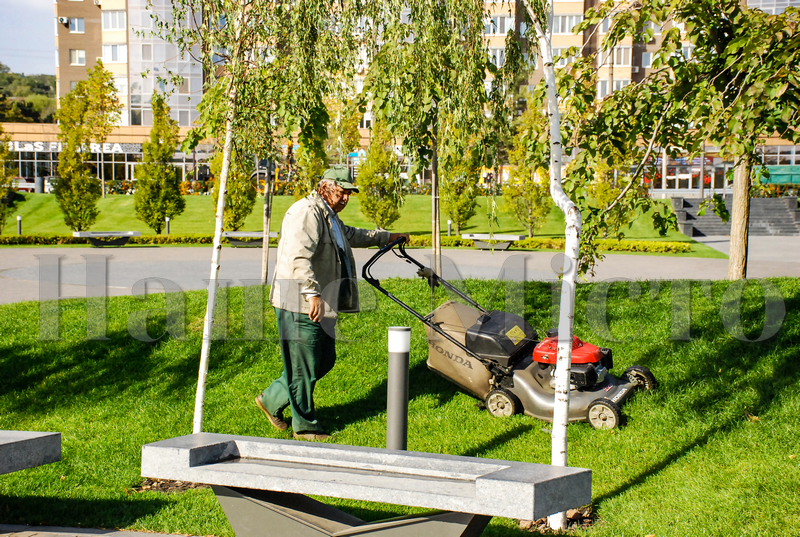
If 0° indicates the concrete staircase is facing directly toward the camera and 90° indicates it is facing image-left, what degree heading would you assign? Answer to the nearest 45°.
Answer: approximately 0°

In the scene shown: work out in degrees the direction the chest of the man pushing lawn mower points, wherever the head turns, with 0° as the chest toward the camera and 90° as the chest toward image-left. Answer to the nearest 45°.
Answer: approximately 270°

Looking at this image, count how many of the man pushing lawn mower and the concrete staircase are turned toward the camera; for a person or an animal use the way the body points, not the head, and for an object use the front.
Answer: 1

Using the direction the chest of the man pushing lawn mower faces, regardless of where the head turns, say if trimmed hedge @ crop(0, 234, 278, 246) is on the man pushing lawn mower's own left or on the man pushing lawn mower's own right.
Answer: on the man pushing lawn mower's own left

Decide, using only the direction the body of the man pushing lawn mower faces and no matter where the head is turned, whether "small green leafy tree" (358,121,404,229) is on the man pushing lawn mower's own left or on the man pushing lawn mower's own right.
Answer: on the man pushing lawn mower's own left

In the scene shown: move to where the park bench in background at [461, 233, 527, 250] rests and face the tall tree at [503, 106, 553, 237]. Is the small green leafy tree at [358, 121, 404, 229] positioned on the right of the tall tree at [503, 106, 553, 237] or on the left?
left

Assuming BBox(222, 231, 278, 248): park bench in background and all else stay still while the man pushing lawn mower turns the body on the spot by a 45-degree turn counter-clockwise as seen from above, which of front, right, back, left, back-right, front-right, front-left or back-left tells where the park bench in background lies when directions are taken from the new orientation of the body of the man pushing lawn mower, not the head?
front-left

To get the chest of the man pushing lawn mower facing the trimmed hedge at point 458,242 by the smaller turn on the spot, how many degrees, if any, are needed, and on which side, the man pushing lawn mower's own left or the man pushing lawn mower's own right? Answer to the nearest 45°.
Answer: approximately 90° to the man pushing lawn mower's own left

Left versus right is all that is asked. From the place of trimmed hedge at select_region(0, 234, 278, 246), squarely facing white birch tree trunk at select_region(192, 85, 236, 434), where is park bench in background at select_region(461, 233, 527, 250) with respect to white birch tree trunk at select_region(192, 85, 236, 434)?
left

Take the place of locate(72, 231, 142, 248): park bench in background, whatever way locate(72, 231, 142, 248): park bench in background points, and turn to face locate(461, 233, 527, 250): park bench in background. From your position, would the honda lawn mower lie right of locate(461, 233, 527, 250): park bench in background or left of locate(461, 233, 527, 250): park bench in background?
right
